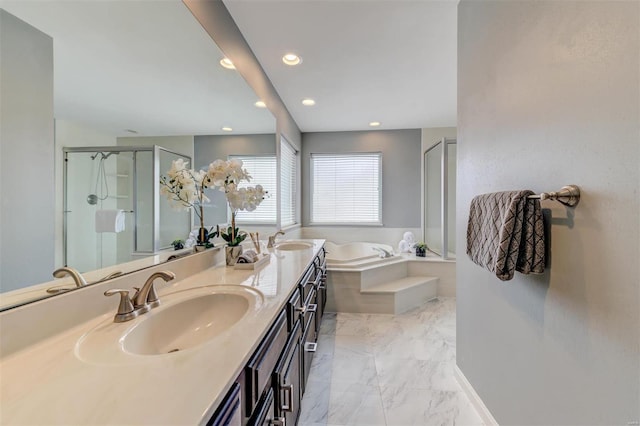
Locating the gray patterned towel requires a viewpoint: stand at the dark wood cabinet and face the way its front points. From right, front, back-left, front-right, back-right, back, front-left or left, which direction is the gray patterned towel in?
front

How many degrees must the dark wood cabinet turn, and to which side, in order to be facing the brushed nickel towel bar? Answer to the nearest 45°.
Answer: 0° — it already faces it

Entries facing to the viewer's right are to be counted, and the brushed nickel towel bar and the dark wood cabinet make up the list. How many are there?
1

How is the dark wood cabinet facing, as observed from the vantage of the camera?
facing to the right of the viewer

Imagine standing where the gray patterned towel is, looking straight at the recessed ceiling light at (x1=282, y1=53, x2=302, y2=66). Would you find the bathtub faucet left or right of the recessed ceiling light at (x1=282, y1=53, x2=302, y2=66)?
right

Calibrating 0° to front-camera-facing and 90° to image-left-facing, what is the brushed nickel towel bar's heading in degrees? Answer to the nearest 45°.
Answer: approximately 90°
